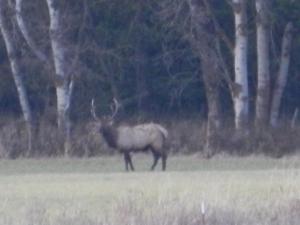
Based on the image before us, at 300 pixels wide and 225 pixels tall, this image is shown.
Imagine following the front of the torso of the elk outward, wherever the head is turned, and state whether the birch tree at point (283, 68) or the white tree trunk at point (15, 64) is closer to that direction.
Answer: the white tree trunk

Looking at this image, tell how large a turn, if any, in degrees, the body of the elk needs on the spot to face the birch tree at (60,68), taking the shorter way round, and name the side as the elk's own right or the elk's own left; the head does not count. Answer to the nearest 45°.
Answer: approximately 45° to the elk's own right

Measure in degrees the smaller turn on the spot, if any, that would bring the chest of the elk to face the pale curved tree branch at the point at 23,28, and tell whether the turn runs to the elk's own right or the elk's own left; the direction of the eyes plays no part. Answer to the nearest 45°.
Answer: approximately 45° to the elk's own right

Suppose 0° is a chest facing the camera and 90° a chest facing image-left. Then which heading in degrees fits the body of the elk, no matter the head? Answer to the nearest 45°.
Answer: approximately 90°

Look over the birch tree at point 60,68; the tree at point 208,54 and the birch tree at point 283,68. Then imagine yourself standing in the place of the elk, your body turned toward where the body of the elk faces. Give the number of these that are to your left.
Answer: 0

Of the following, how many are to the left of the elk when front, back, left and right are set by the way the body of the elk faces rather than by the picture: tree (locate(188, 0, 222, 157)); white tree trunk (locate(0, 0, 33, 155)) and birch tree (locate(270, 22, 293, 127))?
0
